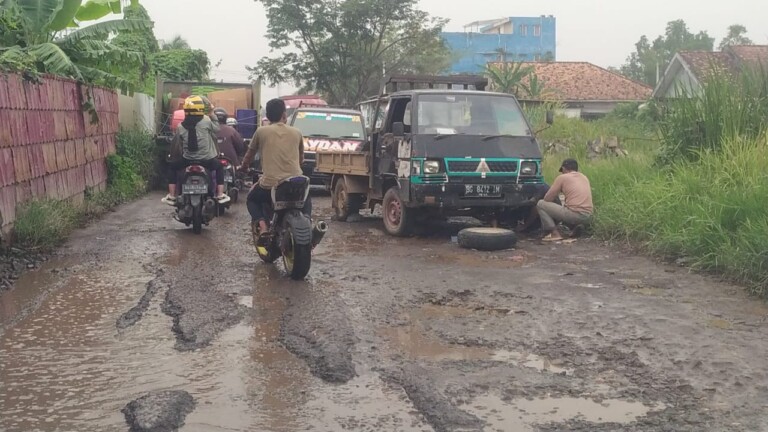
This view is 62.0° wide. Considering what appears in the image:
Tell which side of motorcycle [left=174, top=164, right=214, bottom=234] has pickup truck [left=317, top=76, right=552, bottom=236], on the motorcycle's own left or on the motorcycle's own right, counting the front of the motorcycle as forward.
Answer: on the motorcycle's own right

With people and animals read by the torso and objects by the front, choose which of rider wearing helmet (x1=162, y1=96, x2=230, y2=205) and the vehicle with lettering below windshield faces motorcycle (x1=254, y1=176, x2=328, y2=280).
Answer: the vehicle with lettering below windshield

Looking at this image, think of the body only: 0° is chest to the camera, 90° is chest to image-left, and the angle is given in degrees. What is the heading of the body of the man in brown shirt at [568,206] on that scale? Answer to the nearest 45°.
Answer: approximately 135°

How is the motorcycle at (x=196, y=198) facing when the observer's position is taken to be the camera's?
facing away from the viewer

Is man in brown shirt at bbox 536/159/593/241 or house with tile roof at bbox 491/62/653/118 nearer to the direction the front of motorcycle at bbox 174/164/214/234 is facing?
the house with tile roof

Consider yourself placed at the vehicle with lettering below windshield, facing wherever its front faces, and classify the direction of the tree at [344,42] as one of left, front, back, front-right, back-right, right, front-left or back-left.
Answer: back

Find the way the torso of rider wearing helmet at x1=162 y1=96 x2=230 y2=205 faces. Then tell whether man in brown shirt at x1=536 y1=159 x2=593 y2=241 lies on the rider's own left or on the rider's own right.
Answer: on the rider's own right

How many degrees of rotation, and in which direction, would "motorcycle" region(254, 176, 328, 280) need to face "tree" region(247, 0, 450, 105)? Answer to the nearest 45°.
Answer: approximately 45° to its right

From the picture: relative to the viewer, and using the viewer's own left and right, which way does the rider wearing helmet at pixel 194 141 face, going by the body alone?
facing away from the viewer

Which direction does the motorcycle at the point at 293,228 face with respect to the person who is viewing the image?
facing away from the viewer and to the left of the viewer

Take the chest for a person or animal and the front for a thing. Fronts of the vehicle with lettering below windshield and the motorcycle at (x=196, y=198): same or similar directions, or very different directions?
very different directions
